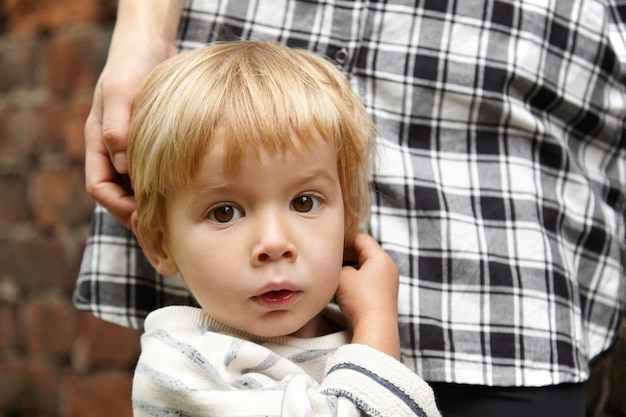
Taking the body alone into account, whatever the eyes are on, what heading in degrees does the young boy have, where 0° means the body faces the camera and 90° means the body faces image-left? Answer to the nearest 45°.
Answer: approximately 0°
